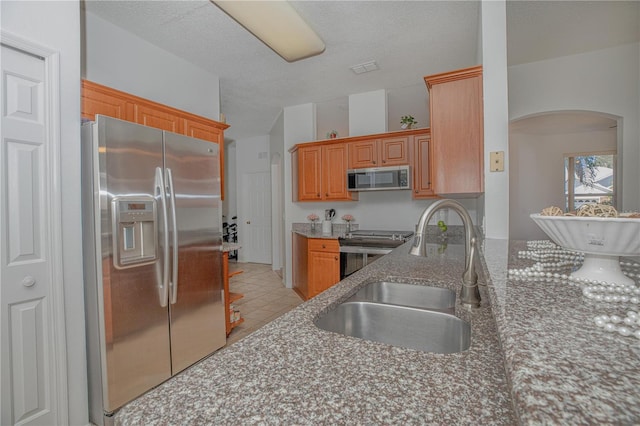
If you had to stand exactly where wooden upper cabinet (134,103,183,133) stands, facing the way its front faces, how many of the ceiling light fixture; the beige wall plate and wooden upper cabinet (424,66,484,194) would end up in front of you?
3

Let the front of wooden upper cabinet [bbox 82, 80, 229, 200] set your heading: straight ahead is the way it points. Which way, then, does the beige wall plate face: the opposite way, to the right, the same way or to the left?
to the right

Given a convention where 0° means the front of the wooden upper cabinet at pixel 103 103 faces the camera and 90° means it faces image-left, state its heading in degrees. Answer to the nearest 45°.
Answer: approximately 315°

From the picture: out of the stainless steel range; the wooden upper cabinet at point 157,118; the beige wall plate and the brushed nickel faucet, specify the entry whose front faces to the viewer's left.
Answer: the brushed nickel faucet

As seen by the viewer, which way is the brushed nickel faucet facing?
to the viewer's left

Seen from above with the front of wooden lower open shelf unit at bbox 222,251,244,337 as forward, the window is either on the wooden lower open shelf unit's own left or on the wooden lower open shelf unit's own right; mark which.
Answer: on the wooden lower open shelf unit's own left

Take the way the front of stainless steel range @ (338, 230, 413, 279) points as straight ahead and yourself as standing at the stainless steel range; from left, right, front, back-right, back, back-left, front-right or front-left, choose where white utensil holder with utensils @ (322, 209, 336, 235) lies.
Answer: back-right

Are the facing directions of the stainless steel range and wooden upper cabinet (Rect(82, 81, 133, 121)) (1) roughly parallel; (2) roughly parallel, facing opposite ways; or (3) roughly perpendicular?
roughly perpendicular
